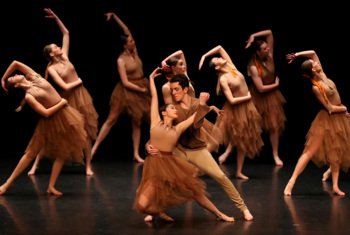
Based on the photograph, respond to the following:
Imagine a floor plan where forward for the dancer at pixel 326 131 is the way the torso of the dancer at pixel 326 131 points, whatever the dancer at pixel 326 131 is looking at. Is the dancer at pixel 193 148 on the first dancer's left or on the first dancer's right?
on the first dancer's right

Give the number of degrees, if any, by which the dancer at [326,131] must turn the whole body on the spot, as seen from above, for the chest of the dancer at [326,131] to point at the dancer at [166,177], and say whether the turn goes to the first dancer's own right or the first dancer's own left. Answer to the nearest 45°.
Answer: approximately 90° to the first dancer's own right

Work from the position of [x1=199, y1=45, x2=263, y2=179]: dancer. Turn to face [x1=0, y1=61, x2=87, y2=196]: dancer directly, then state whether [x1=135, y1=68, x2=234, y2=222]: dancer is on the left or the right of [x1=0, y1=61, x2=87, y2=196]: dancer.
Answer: left

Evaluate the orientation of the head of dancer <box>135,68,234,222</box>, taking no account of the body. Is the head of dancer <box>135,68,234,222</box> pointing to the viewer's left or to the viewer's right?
to the viewer's right
